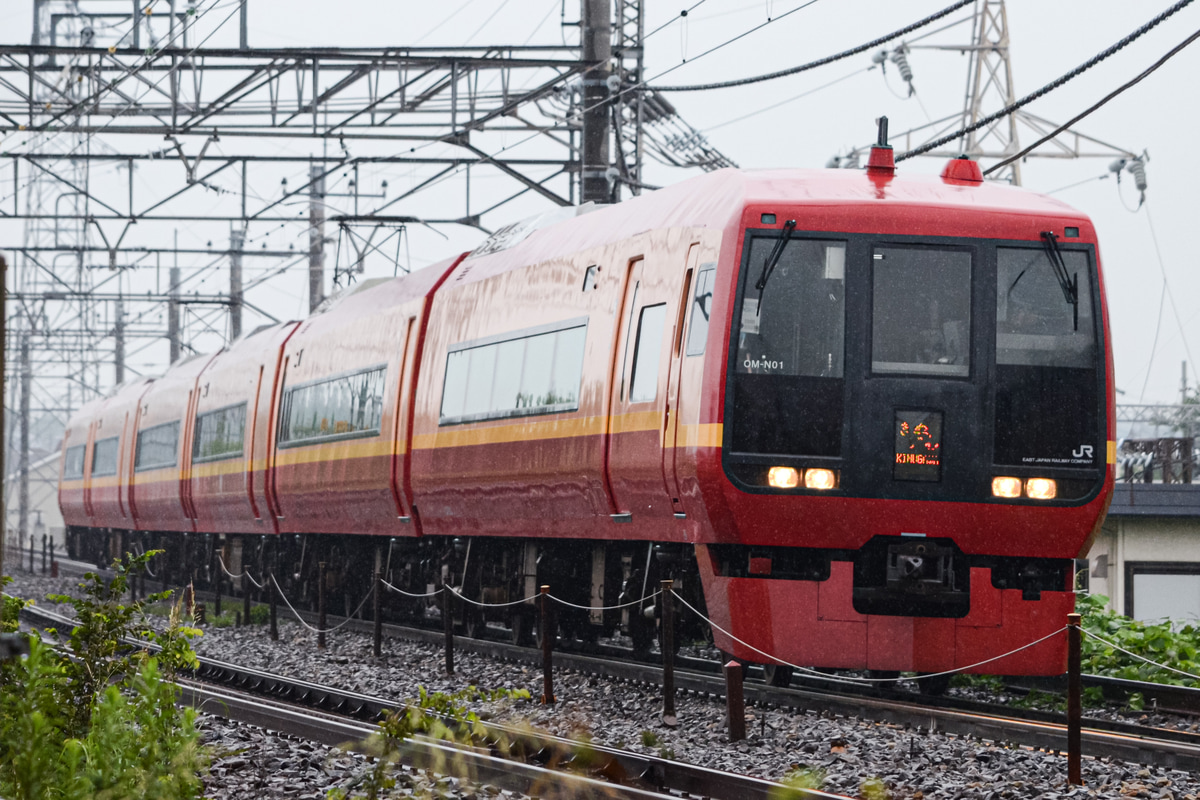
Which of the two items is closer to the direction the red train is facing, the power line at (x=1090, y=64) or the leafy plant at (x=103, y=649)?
the leafy plant

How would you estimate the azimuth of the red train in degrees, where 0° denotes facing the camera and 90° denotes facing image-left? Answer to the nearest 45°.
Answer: approximately 0°

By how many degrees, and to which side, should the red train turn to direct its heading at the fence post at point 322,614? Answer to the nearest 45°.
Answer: approximately 135° to its right

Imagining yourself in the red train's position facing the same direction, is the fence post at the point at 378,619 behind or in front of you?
behind

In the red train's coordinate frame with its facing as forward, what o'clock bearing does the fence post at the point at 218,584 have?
The fence post is roughly at 5 o'clock from the red train.

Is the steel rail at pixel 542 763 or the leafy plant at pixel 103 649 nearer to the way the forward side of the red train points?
the steel rail

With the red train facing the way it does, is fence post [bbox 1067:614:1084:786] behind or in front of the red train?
in front

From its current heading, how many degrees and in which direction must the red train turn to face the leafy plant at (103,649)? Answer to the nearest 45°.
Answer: approximately 90° to its right
